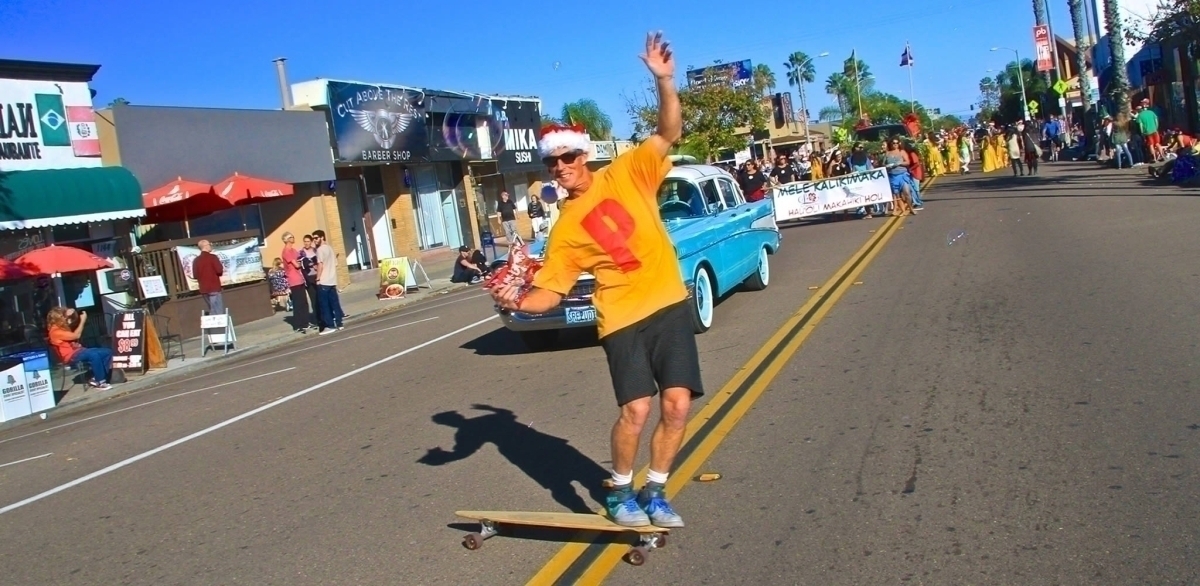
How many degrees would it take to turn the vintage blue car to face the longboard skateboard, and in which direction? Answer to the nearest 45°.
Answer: approximately 45° to its left

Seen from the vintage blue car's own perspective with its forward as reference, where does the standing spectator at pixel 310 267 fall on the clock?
The standing spectator is roughly at 3 o'clock from the vintage blue car.

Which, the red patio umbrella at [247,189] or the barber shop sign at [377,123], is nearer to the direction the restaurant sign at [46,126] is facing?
the red patio umbrella

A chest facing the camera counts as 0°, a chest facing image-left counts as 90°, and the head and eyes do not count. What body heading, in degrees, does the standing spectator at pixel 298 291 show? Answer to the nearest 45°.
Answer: approximately 270°

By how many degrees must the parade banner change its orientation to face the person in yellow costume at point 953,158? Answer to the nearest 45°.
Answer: approximately 180°

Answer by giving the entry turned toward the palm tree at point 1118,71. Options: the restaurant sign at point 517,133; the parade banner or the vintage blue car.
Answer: the restaurant sign

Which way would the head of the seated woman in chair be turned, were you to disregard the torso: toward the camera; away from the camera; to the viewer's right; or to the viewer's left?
to the viewer's right

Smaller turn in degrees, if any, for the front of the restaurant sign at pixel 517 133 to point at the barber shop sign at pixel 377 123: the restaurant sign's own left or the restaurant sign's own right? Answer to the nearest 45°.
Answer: approximately 45° to the restaurant sign's own right

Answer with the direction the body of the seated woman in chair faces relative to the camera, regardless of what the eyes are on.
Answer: to the viewer's right

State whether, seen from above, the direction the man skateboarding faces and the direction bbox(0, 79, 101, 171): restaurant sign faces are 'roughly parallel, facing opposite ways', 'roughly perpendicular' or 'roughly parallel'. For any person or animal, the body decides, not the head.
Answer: roughly perpendicular

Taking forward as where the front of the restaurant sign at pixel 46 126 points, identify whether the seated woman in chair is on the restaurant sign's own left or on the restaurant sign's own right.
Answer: on the restaurant sign's own right

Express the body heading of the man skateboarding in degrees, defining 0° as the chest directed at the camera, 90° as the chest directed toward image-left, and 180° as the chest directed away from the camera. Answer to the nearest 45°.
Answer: approximately 0°

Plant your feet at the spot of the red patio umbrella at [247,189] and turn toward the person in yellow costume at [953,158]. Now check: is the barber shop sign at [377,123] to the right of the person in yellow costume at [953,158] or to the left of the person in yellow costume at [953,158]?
left
